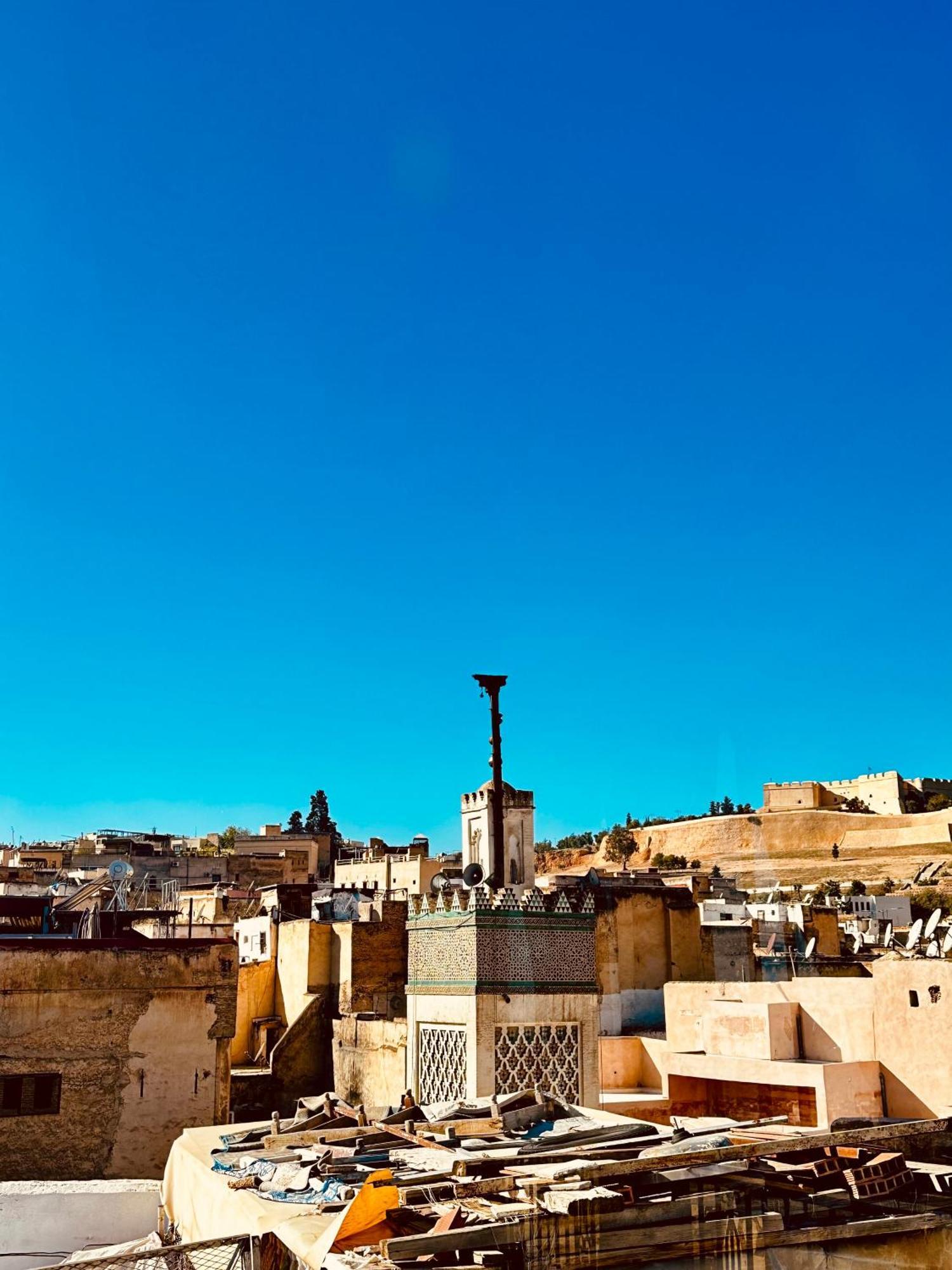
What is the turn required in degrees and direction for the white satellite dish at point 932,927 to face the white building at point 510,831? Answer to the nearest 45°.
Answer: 0° — it already faces it

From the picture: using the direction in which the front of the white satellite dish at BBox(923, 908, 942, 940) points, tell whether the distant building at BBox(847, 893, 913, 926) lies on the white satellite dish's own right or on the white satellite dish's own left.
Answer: on the white satellite dish's own right

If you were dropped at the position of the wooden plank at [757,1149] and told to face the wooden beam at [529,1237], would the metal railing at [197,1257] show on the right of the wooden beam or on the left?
right

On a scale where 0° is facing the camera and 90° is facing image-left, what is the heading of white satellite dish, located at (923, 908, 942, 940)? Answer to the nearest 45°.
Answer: approximately 90°

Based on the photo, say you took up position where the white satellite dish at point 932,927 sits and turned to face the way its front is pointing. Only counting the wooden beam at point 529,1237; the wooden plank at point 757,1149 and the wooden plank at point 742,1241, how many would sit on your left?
3

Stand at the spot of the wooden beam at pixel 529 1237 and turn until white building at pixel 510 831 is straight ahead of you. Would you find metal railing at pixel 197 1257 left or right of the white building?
left

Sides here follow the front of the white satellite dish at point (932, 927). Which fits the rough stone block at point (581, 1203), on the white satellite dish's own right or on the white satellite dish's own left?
on the white satellite dish's own left

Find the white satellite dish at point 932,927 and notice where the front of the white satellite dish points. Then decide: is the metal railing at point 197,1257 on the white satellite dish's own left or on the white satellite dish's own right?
on the white satellite dish's own left

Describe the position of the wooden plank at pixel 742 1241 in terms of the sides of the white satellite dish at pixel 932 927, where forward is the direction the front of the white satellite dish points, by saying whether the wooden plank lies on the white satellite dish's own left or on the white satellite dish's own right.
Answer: on the white satellite dish's own left
